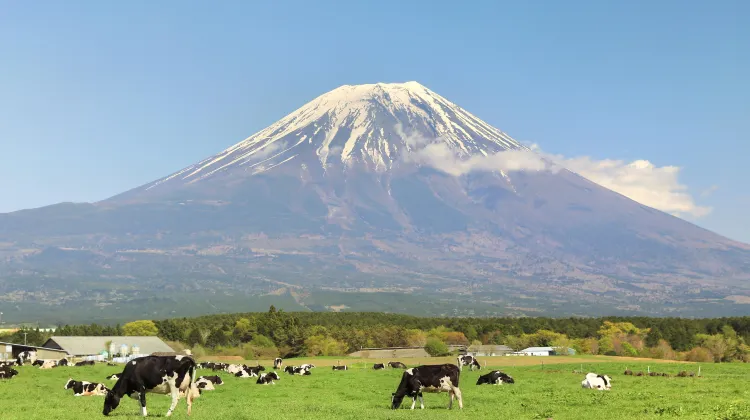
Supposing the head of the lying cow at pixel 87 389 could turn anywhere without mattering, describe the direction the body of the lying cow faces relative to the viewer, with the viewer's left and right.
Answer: facing to the left of the viewer

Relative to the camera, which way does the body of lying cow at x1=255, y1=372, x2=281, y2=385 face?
to the viewer's right

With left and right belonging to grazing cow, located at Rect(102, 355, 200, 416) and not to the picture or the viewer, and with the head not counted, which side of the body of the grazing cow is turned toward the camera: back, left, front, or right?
left

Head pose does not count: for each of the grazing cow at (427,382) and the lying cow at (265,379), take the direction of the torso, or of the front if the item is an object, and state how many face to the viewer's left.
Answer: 1

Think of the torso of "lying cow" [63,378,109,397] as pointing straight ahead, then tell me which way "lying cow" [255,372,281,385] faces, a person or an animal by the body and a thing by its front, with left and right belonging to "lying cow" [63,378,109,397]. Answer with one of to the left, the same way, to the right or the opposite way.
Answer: the opposite way

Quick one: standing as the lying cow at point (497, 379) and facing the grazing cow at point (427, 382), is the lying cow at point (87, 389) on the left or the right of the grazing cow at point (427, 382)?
right

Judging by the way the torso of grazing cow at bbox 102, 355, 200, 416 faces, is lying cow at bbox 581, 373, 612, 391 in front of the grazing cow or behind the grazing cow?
behind

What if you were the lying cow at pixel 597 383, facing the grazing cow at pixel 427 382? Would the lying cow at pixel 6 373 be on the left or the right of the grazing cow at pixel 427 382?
right

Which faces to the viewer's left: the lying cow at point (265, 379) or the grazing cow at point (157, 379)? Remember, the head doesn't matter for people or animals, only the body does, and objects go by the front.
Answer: the grazing cow

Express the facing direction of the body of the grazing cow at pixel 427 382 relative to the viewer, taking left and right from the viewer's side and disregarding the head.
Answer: facing to the left of the viewer

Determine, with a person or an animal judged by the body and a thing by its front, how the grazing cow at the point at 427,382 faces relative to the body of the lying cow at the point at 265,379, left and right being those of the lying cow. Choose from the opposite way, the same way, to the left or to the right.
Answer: the opposite way

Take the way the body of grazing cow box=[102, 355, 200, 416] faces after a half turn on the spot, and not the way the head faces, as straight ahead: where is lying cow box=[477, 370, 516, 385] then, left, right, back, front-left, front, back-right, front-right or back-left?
front-left
